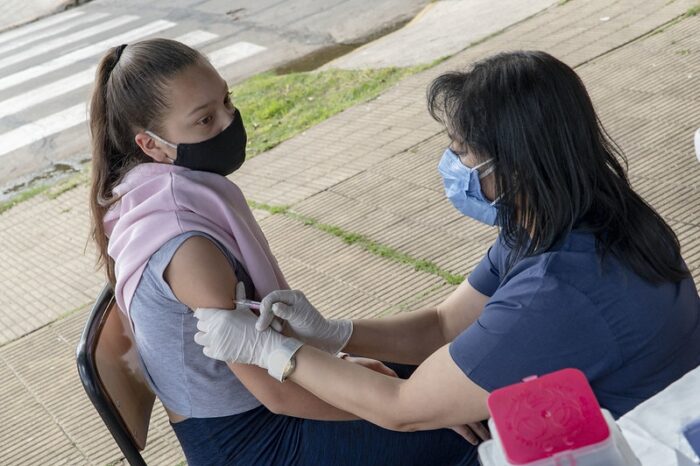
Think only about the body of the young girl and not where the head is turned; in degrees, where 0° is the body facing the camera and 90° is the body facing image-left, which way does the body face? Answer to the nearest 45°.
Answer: approximately 270°

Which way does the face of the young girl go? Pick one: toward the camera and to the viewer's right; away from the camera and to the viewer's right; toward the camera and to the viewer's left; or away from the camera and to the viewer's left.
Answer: toward the camera and to the viewer's right
